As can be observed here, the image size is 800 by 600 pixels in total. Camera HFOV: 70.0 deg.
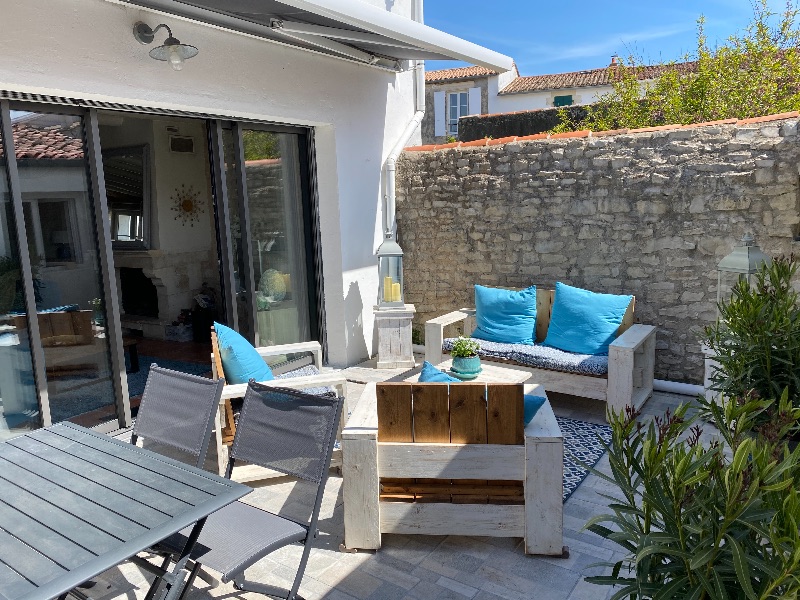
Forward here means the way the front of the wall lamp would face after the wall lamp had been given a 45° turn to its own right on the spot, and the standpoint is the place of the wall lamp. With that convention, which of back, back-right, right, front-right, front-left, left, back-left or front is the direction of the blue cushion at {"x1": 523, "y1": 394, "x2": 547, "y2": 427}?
front-left

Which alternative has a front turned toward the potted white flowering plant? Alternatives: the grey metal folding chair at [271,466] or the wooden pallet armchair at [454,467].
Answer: the wooden pallet armchair

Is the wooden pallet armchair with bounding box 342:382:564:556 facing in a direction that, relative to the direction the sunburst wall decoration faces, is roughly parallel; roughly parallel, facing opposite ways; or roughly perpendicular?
roughly parallel, facing opposite ways

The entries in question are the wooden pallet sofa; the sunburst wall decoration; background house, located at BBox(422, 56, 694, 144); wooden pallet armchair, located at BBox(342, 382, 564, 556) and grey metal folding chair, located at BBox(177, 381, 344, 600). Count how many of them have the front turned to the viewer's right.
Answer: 0

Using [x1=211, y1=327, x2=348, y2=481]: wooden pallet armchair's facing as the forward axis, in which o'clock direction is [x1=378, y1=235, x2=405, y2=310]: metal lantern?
The metal lantern is roughly at 10 o'clock from the wooden pallet armchair.

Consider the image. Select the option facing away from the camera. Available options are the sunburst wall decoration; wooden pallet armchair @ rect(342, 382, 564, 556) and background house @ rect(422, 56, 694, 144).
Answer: the wooden pallet armchair

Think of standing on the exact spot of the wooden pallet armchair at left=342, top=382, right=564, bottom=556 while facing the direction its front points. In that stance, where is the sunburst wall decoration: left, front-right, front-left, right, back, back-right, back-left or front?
front-left

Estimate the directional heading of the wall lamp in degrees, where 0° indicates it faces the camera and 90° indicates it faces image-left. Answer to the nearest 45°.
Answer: approximately 315°

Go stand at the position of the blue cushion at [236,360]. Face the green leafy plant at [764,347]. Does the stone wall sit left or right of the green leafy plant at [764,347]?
left

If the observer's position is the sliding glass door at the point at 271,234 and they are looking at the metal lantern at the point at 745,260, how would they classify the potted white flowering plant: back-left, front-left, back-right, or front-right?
front-right

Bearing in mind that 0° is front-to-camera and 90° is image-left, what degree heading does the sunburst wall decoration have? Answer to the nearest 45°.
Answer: approximately 0°

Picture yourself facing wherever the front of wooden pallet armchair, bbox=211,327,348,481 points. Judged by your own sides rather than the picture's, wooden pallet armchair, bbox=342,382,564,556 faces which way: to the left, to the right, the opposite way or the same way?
to the left

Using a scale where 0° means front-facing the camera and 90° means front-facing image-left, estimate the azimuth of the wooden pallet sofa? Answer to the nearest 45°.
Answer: approximately 45°

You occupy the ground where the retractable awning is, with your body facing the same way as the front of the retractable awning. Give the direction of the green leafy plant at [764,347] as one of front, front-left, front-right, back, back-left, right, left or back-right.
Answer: front

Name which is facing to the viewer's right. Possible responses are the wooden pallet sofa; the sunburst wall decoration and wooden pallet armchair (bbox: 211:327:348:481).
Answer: the wooden pallet armchair

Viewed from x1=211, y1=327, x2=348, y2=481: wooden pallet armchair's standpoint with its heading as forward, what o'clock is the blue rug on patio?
The blue rug on patio is roughly at 12 o'clock from the wooden pallet armchair.

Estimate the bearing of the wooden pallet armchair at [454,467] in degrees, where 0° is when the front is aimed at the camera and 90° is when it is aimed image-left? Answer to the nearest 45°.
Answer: approximately 180°

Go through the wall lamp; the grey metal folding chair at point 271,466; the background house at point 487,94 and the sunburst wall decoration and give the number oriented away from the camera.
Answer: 0
